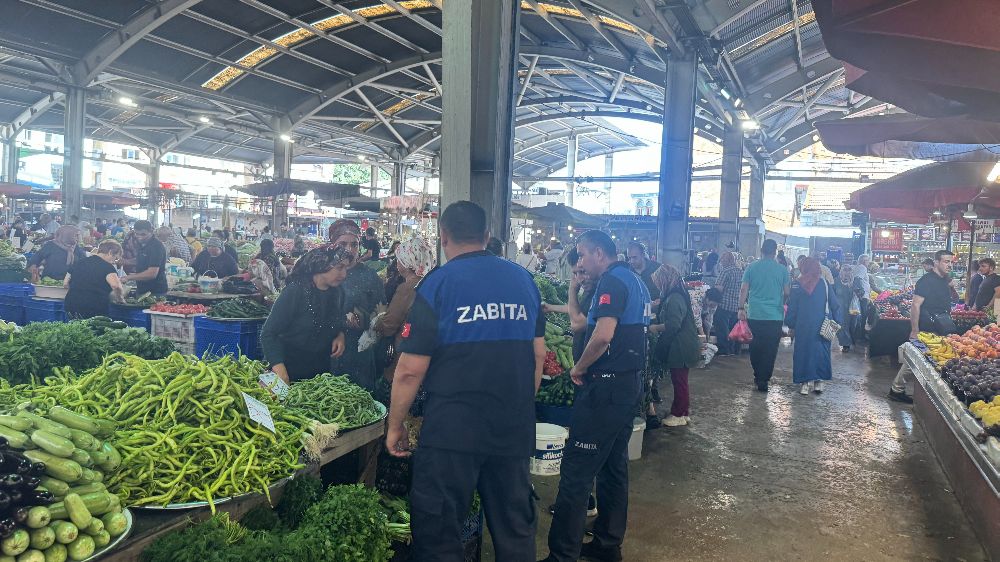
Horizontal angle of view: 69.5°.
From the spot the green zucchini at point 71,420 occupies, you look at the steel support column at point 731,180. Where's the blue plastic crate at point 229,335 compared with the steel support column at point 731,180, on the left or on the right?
left

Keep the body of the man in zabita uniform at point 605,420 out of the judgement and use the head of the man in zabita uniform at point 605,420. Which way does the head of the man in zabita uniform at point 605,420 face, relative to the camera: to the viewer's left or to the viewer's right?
to the viewer's left

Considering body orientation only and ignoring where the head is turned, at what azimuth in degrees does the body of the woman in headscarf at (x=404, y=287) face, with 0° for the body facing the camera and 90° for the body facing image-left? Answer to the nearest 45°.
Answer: approximately 135°

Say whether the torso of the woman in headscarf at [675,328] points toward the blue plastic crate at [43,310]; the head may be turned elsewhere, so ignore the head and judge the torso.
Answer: yes

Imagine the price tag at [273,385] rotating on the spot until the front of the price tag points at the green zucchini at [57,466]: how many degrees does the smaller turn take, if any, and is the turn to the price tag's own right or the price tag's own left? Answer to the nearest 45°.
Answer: approximately 45° to the price tag's own right

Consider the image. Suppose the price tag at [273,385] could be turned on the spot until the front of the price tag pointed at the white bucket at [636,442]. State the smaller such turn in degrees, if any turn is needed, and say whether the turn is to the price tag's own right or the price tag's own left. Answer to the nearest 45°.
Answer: approximately 135° to the price tag's own left

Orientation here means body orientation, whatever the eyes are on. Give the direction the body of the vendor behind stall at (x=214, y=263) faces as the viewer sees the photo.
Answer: toward the camera

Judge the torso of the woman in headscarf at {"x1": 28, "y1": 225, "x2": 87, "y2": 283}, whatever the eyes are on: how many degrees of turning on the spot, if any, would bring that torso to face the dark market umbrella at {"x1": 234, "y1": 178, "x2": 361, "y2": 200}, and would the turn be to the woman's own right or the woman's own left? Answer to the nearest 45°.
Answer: approximately 90° to the woman's own left

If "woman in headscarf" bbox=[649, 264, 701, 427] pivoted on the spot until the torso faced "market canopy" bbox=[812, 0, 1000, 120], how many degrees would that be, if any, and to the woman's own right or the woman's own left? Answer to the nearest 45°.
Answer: approximately 90° to the woman's own left

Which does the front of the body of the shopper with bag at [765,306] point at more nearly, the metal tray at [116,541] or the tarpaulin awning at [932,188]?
the tarpaulin awning

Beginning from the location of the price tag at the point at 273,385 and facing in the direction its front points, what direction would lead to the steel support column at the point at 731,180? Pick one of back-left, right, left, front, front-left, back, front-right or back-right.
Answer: back-left

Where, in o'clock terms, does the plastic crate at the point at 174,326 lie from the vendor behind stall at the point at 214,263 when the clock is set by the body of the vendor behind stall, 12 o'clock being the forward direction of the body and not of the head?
The plastic crate is roughly at 12 o'clock from the vendor behind stall.

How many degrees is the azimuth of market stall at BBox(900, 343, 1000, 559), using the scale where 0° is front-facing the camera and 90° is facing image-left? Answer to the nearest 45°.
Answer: approximately 90°

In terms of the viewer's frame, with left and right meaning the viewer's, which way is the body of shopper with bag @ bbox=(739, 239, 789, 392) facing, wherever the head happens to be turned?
facing away from the viewer

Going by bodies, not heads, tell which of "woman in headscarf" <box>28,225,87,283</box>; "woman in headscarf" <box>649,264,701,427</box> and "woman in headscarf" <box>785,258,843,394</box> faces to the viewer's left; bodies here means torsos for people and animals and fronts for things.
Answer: "woman in headscarf" <box>649,264,701,427</box>

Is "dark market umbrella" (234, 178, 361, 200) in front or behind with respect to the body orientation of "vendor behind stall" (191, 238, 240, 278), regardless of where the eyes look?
behind

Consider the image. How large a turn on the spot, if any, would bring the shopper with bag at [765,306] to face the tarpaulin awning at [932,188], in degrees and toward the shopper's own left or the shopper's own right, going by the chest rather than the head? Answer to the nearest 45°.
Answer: approximately 45° to the shopper's own right

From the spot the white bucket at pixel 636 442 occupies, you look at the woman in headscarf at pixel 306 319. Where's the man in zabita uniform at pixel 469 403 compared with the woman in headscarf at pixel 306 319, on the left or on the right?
left

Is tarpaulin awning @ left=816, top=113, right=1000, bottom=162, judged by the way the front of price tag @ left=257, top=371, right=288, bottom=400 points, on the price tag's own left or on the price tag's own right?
on the price tag's own left

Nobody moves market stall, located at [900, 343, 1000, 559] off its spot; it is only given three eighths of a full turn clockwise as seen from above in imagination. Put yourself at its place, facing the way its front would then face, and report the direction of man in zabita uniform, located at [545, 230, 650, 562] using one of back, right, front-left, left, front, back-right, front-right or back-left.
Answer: back
